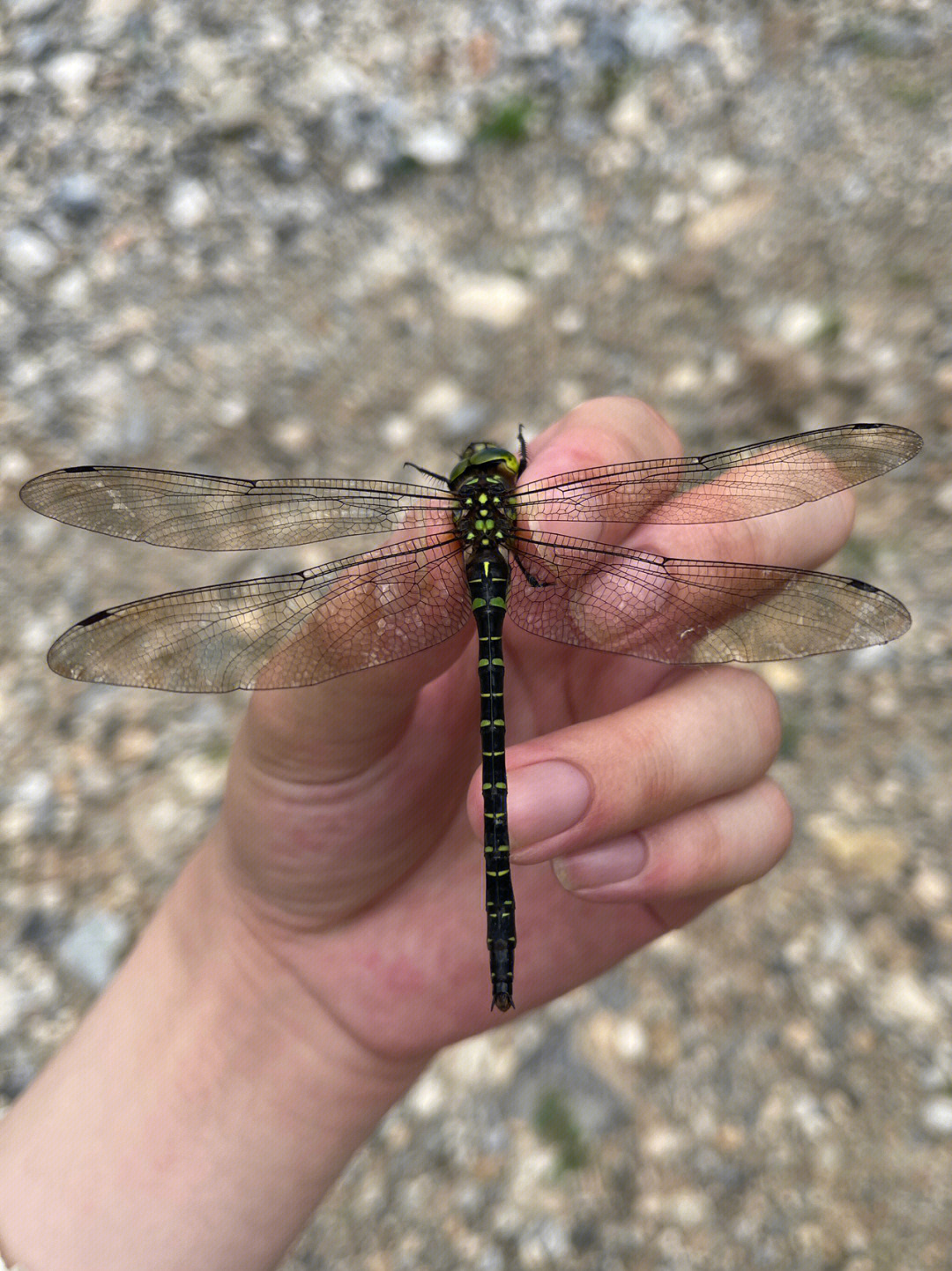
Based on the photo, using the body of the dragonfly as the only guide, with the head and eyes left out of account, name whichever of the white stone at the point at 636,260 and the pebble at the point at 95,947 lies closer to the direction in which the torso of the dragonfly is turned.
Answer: the white stone

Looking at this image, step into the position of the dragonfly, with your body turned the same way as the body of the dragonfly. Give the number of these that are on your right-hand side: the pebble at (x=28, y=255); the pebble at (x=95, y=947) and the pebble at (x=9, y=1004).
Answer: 0

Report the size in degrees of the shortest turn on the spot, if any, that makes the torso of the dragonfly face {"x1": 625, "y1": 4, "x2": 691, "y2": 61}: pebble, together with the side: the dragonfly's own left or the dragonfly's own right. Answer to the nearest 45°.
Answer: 0° — it already faces it

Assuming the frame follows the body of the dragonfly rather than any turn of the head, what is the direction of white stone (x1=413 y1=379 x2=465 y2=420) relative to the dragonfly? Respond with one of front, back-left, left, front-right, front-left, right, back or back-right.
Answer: front

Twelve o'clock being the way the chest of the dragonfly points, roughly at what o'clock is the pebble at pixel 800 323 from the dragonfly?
The pebble is roughly at 1 o'clock from the dragonfly.

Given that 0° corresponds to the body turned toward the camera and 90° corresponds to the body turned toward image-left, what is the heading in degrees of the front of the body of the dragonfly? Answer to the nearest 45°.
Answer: approximately 180°

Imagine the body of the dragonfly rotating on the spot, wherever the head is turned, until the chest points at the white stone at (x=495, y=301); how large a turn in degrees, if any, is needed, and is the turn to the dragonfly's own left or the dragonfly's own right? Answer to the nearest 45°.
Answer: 0° — it already faces it

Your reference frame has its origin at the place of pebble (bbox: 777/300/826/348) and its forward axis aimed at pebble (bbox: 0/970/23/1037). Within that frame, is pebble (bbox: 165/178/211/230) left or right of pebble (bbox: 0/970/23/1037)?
right

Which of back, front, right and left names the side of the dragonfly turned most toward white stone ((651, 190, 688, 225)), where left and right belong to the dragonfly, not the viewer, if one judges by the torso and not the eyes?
front

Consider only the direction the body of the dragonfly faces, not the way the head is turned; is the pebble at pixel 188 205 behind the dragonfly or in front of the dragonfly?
in front

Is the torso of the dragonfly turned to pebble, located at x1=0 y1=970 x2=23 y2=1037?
no

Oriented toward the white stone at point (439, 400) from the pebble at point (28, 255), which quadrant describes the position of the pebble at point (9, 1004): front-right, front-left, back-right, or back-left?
front-right
